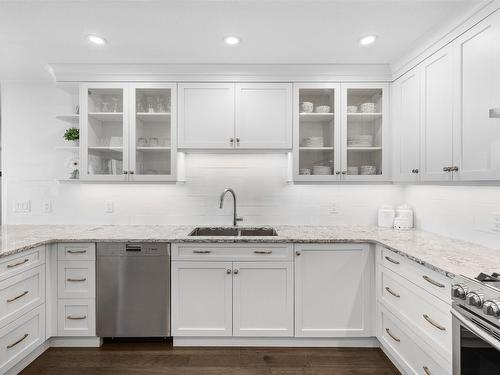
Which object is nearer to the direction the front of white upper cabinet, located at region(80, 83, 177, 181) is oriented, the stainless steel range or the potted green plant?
the stainless steel range

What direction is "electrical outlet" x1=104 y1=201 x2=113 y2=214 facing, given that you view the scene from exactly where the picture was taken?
facing the viewer

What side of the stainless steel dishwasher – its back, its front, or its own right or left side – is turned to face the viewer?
front

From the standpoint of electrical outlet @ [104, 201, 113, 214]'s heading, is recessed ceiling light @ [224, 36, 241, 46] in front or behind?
in front

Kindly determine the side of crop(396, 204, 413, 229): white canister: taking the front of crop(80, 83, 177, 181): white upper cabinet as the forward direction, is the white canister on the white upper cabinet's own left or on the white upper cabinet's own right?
on the white upper cabinet's own left

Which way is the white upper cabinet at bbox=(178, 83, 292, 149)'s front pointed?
toward the camera

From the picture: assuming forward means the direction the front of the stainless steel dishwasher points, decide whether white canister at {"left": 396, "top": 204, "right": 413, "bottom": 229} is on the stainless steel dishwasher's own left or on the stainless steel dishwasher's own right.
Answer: on the stainless steel dishwasher's own left

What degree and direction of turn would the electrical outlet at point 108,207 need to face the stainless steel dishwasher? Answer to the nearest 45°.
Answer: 0° — it already faces it

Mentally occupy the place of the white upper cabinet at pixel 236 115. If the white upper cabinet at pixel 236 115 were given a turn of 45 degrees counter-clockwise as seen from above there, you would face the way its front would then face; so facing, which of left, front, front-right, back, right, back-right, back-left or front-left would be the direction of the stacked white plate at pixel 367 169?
front-left

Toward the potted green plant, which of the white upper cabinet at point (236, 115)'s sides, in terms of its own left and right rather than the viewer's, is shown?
right

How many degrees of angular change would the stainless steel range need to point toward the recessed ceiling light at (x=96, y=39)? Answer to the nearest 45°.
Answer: approximately 45° to its right
